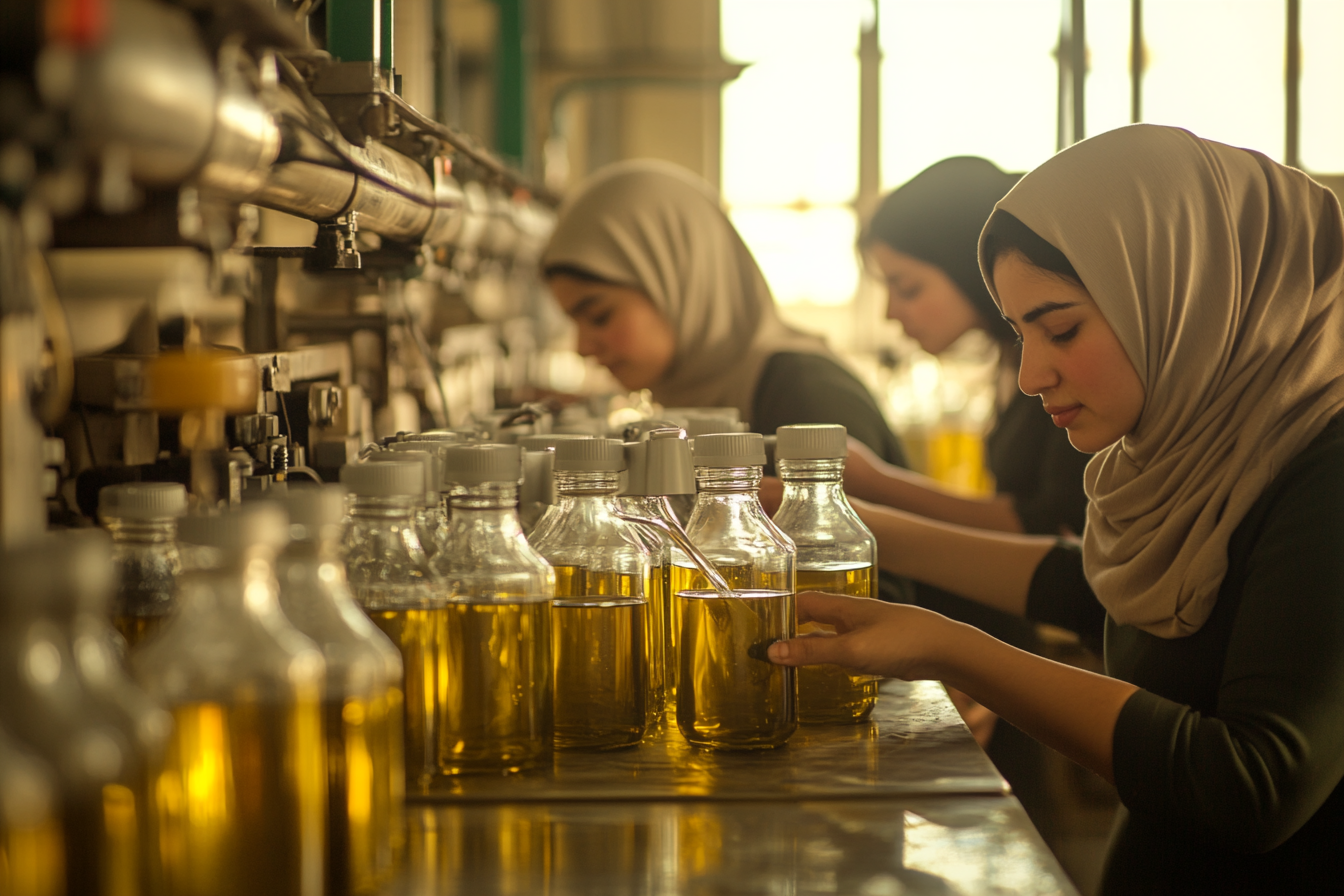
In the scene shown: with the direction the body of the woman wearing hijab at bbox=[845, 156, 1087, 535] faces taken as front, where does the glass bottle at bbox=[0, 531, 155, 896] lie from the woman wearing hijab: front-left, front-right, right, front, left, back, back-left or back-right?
left

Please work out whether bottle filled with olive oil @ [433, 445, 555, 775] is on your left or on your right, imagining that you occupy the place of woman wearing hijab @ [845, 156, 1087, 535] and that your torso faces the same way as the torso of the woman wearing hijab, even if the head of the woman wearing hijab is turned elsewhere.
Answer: on your left

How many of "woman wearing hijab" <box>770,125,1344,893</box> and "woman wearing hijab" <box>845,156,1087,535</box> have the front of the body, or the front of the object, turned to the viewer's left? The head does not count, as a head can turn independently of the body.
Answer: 2

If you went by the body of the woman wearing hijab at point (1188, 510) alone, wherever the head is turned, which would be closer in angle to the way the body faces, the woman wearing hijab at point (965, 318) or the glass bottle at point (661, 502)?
the glass bottle

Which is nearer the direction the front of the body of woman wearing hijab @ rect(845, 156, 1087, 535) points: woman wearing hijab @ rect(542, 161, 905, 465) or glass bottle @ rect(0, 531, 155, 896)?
the woman wearing hijab

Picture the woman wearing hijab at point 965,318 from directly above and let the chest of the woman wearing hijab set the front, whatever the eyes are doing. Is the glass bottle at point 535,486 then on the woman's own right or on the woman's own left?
on the woman's own left

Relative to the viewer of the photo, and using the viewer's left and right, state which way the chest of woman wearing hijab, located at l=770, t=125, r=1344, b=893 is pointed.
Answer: facing to the left of the viewer

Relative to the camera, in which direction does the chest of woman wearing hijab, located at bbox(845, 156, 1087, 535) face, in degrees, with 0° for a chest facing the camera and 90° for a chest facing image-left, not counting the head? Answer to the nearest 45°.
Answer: approximately 90°

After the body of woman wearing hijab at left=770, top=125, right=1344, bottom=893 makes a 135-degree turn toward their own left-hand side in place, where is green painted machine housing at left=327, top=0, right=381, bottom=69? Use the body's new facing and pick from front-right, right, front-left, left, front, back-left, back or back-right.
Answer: back-right

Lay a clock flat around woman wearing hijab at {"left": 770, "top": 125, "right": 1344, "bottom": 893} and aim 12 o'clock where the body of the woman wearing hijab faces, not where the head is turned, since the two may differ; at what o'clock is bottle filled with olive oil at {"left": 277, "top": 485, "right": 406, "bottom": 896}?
The bottle filled with olive oil is roughly at 10 o'clock from the woman wearing hijab.

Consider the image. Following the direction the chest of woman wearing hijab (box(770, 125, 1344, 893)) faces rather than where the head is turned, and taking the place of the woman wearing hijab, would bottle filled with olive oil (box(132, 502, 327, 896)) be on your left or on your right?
on your left

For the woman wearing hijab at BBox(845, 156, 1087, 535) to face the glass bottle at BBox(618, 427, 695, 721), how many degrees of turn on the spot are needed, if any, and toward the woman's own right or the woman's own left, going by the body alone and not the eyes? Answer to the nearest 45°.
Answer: approximately 90° to the woman's own left
